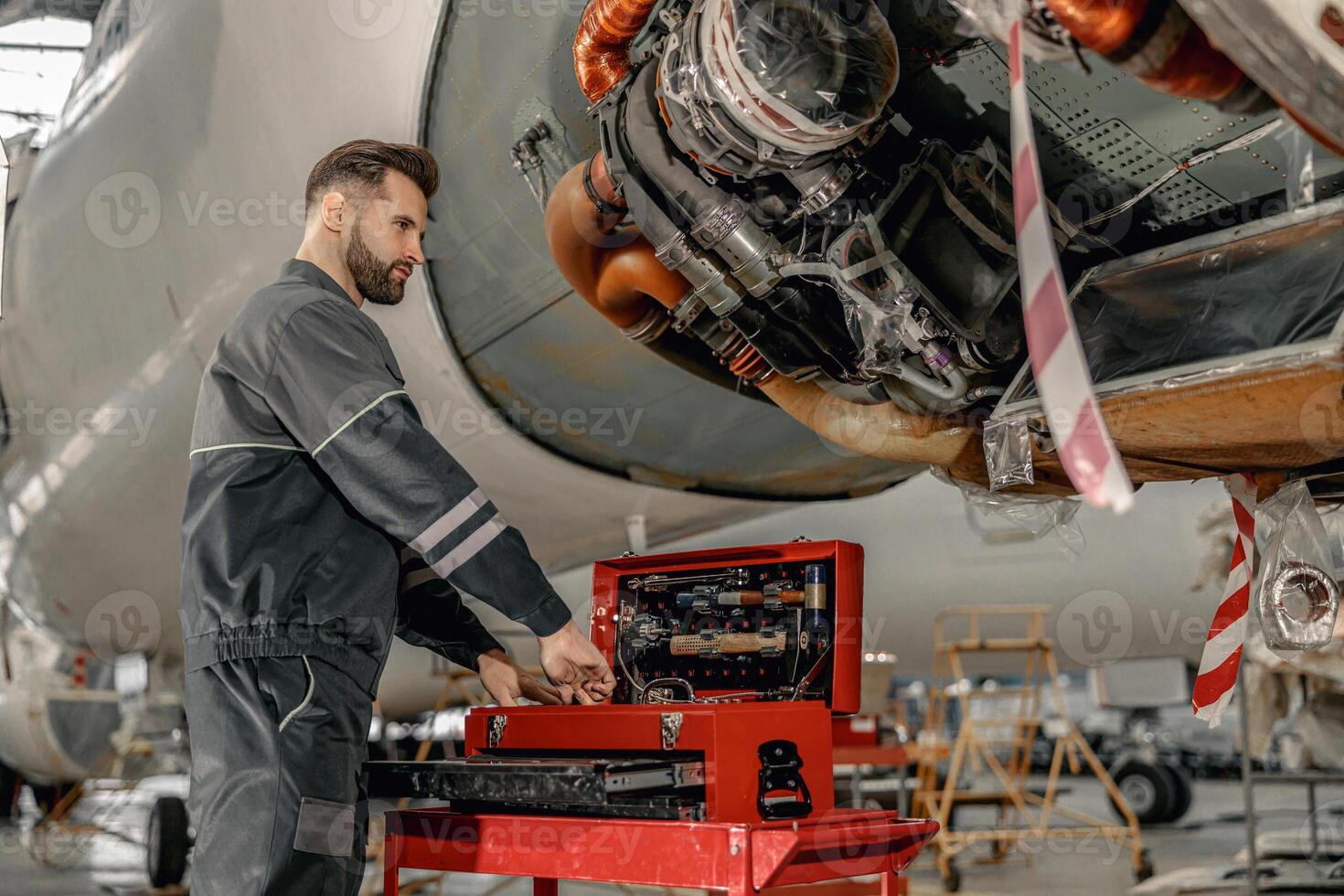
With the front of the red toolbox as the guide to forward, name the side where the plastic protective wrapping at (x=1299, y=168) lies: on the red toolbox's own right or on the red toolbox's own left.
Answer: on the red toolbox's own left

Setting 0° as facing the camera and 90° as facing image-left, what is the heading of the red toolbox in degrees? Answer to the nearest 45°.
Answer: approximately 45°

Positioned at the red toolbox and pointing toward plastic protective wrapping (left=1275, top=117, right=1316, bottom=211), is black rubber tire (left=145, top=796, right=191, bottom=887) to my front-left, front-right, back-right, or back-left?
back-left

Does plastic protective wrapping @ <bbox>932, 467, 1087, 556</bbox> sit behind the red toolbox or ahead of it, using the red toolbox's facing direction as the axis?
behind

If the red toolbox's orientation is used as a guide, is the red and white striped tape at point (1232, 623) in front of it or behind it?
behind

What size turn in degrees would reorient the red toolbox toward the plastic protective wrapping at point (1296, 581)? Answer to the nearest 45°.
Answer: approximately 135° to its left

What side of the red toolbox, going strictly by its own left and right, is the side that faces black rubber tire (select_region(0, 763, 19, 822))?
right
